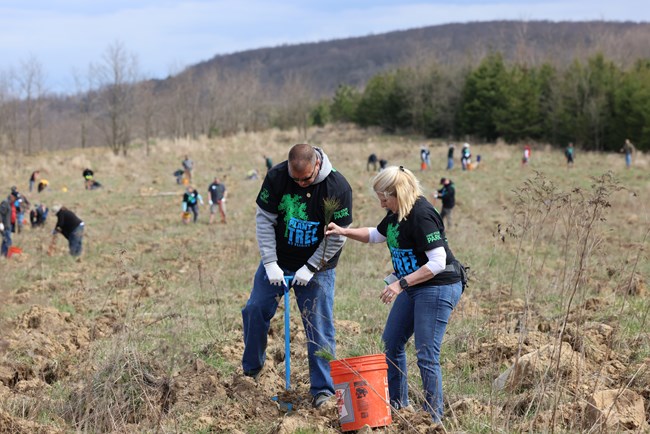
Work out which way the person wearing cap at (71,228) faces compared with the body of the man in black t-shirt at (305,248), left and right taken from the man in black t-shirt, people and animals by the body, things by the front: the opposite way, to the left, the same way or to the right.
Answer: to the right

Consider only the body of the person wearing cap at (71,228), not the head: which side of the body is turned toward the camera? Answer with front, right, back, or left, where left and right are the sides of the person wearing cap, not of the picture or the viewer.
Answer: left

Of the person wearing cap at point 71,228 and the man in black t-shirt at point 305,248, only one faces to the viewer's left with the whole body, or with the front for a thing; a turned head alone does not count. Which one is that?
the person wearing cap

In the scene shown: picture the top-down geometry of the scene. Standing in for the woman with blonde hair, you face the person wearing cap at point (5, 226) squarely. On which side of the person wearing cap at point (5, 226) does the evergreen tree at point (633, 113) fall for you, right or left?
right

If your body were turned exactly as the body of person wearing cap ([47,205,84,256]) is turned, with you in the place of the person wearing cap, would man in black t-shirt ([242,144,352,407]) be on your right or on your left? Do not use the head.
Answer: on your left

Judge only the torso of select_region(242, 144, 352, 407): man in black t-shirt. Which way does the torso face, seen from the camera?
toward the camera

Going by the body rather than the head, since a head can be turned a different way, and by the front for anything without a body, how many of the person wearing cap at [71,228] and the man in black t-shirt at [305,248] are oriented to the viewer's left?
1

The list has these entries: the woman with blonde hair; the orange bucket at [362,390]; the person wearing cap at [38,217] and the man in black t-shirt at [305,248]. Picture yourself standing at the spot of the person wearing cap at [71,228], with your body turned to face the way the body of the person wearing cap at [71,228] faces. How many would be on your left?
3

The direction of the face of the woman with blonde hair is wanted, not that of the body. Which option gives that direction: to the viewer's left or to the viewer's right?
to the viewer's left

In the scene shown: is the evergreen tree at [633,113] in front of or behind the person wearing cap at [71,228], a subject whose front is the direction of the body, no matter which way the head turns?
behind
